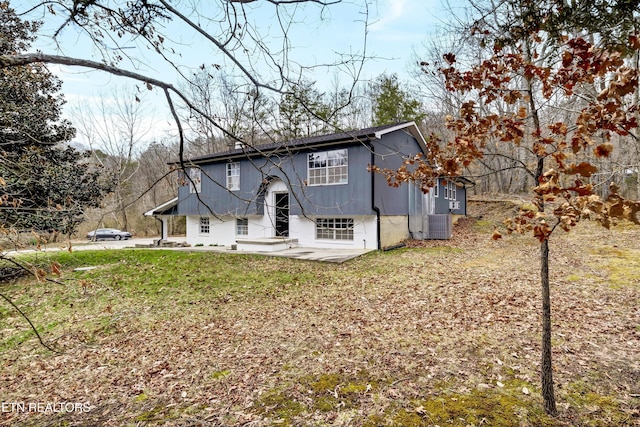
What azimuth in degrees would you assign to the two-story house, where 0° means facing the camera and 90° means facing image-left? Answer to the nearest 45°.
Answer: approximately 45°
